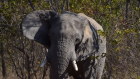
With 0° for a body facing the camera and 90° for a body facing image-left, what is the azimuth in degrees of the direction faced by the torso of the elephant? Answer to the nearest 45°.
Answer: approximately 45°
